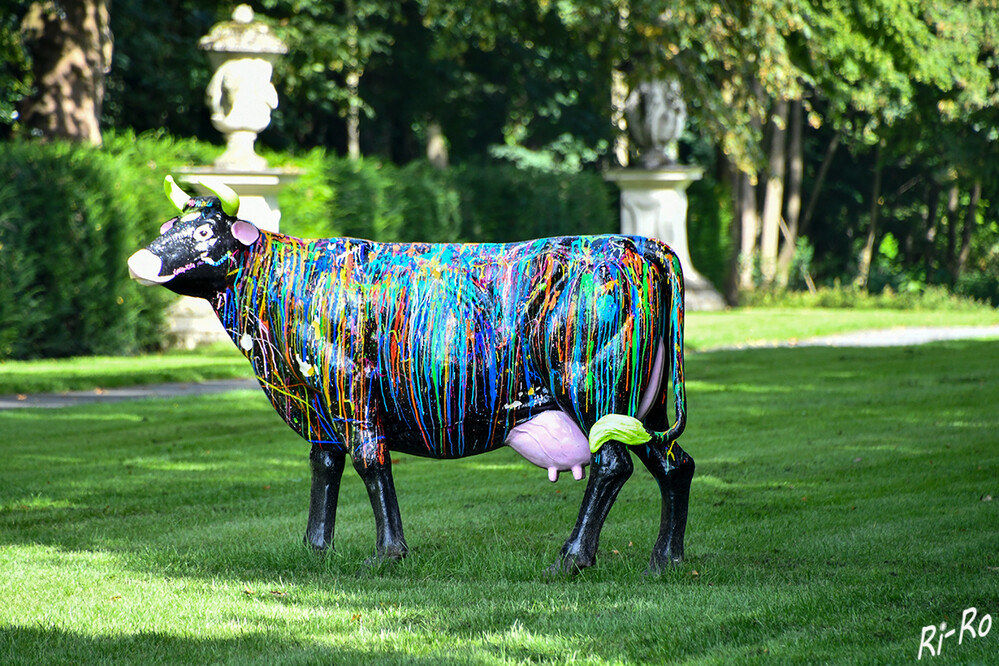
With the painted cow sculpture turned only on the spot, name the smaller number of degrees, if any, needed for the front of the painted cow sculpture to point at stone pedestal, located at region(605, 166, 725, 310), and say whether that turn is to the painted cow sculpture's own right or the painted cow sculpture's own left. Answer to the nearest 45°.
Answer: approximately 90° to the painted cow sculpture's own right

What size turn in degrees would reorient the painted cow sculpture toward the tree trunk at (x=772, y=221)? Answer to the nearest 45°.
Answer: approximately 90° to its right

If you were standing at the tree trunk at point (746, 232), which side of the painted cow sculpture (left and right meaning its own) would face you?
right

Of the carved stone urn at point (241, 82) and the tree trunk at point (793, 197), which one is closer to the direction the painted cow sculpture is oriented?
the carved stone urn

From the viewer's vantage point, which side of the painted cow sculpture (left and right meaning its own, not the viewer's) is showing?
left

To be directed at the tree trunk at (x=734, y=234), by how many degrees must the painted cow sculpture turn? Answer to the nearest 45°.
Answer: approximately 90° to its right

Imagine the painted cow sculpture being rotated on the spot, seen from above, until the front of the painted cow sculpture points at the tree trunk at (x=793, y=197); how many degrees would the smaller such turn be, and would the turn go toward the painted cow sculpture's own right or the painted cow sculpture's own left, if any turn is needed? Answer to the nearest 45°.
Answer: approximately 90° to the painted cow sculpture's own right

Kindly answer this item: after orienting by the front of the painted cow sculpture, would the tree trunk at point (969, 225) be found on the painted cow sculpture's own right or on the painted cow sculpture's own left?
on the painted cow sculpture's own right
